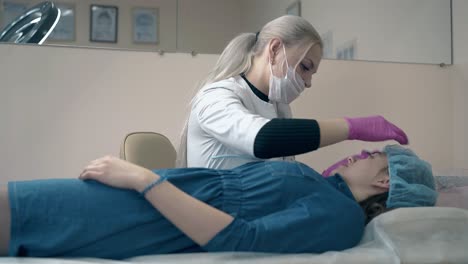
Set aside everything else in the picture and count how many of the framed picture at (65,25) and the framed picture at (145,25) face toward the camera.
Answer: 2

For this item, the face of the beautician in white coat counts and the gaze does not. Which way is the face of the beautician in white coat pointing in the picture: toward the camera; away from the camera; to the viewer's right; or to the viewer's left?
to the viewer's right

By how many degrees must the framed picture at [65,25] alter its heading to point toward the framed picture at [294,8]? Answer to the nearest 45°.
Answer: approximately 90° to its left

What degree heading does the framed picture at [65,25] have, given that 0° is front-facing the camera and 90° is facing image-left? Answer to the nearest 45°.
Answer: approximately 0°

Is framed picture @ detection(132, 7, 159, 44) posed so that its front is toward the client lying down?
yes

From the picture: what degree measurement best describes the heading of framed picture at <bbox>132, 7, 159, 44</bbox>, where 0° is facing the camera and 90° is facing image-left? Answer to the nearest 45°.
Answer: approximately 0°

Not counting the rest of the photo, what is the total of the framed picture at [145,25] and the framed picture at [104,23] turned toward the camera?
2
